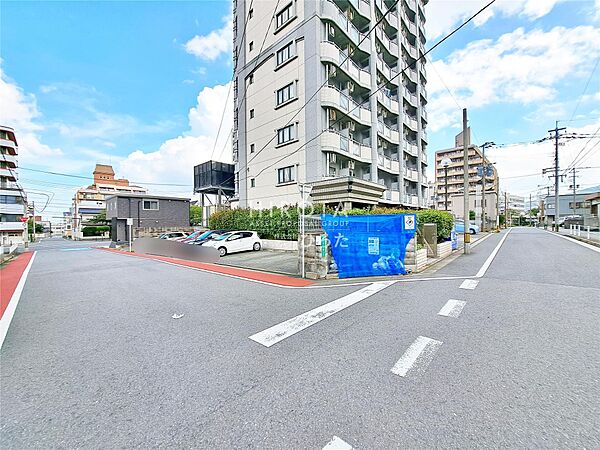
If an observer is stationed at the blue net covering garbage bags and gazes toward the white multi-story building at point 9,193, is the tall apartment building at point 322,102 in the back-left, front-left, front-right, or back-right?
front-right

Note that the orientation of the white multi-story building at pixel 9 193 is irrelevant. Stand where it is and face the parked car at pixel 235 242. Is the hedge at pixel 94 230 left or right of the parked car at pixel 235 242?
left

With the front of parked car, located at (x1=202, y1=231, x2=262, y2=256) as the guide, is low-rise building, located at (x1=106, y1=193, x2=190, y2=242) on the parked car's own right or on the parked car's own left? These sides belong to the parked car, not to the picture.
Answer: on the parked car's own right

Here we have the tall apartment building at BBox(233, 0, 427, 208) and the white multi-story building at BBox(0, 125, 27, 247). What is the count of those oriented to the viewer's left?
0

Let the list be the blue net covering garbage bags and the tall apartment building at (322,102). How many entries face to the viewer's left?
0

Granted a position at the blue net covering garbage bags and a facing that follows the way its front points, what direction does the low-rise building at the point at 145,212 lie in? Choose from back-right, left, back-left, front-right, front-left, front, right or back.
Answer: back-right
